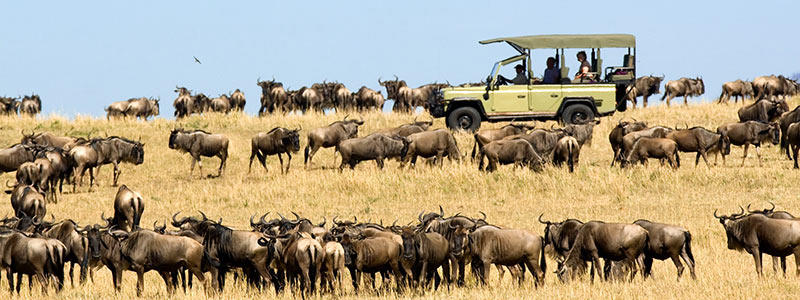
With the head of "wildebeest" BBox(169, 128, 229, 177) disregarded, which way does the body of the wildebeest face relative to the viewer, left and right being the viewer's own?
facing to the left of the viewer

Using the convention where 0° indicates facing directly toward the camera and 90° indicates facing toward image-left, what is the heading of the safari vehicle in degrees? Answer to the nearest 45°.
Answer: approximately 90°

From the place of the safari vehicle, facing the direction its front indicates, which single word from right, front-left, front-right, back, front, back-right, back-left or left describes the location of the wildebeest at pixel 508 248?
left

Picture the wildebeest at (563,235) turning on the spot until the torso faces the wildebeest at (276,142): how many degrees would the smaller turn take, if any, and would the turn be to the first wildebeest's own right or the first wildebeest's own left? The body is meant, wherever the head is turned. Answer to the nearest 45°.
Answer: approximately 90° to the first wildebeest's own right

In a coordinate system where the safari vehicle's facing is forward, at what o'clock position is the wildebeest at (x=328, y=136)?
The wildebeest is roughly at 11 o'clock from the safari vehicle.

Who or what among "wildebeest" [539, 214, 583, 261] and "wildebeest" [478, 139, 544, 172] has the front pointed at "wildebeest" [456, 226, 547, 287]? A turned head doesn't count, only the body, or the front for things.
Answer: "wildebeest" [539, 214, 583, 261]

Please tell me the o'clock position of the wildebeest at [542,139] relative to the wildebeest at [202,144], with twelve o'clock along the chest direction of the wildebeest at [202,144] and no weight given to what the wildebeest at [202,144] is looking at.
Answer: the wildebeest at [542,139] is roughly at 7 o'clock from the wildebeest at [202,144].

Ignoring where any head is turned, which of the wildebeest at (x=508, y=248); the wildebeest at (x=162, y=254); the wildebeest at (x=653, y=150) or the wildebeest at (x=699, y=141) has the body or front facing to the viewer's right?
the wildebeest at (x=699, y=141)

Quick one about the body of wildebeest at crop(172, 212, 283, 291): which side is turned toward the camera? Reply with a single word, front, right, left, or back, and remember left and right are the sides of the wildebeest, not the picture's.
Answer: left

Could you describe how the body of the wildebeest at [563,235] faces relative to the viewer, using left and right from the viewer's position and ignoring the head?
facing the viewer and to the left of the viewer

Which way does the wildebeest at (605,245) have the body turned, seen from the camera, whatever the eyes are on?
to the viewer's left

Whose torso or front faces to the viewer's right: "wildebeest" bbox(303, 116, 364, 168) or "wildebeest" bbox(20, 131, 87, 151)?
"wildebeest" bbox(303, 116, 364, 168)

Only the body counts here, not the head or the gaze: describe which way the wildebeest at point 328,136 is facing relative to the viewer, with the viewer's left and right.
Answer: facing to the right of the viewer

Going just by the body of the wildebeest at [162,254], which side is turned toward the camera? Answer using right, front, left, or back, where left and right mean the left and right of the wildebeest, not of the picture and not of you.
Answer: left

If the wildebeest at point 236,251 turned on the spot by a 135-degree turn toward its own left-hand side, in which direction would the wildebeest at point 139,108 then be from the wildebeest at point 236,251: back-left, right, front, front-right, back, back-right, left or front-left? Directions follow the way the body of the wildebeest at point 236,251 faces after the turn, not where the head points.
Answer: back-left
